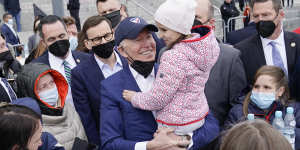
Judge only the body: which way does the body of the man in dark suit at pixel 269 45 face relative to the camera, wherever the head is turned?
toward the camera

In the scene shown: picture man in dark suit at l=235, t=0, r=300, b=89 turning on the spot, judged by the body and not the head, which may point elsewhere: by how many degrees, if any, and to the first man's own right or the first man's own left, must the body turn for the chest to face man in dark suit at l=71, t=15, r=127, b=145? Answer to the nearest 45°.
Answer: approximately 45° to the first man's own right

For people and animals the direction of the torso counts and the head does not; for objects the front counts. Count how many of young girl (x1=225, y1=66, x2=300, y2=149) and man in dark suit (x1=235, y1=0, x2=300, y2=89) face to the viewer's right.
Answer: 0

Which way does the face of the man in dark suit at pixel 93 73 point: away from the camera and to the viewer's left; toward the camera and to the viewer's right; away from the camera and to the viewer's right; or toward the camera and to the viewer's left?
toward the camera and to the viewer's right

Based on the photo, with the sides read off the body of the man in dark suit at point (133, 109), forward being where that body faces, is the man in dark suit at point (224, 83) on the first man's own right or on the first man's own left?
on the first man's own left

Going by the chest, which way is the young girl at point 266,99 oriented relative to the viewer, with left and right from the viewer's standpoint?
facing the viewer and to the left of the viewer

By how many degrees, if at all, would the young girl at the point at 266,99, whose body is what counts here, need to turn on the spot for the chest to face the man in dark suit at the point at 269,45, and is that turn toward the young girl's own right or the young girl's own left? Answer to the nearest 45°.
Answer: approximately 135° to the young girl's own right

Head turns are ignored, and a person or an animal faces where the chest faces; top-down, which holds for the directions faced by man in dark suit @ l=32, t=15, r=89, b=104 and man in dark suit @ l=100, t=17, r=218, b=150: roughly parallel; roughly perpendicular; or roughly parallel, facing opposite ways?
roughly parallel

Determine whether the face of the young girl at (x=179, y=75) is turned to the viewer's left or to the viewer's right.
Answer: to the viewer's left

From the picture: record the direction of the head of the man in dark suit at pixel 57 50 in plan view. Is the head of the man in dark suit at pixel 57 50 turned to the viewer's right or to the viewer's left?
to the viewer's right

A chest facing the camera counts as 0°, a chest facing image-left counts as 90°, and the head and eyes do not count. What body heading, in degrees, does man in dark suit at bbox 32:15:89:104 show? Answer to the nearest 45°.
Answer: approximately 315°

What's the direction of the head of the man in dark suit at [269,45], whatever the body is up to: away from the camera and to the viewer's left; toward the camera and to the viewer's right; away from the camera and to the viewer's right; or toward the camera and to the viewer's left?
toward the camera and to the viewer's left

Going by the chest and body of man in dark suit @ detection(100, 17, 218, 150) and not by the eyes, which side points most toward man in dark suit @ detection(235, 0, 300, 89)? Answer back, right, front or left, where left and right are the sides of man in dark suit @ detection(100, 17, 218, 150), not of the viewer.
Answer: left

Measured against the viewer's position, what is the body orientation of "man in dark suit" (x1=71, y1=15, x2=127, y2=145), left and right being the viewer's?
facing the viewer and to the right of the viewer
